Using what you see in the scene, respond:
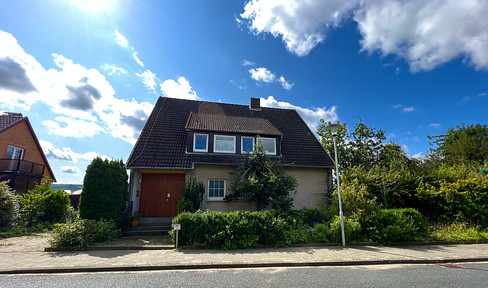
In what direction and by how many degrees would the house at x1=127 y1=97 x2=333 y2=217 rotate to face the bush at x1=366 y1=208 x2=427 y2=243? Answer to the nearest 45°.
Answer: approximately 45° to its left

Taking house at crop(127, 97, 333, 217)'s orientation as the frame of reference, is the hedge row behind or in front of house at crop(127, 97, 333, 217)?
in front

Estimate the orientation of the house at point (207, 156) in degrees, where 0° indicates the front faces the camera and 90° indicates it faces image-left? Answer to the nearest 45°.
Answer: approximately 0°

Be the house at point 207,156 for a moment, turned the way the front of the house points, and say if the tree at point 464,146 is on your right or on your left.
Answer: on your left

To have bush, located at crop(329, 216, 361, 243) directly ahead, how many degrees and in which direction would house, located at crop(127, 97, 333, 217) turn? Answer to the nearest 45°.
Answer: approximately 45° to its left

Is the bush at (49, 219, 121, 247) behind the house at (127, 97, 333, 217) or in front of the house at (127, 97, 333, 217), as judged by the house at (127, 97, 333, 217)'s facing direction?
in front

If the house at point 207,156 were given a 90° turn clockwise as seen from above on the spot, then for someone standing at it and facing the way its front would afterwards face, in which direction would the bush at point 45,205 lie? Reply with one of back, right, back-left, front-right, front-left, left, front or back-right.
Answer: front

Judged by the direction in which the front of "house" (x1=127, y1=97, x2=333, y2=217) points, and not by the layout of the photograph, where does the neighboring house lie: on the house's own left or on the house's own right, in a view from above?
on the house's own right

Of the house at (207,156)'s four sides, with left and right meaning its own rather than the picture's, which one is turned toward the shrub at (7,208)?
right

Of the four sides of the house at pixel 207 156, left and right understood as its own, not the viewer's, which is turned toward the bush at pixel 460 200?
left

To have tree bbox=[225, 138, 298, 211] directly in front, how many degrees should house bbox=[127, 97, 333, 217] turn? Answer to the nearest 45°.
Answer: approximately 45° to its left

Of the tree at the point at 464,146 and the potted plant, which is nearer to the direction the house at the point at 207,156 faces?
the potted plant
